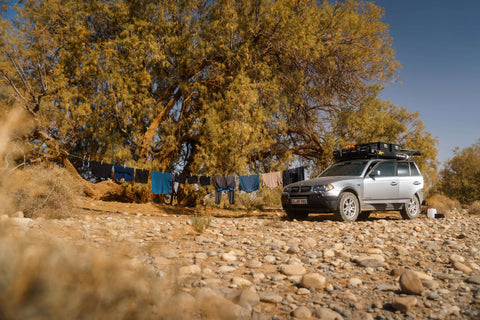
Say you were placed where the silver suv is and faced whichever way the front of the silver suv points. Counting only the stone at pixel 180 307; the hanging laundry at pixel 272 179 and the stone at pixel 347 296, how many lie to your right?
1

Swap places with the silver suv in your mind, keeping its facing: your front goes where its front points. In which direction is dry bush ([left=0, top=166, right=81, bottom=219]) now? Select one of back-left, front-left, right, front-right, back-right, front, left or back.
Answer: front

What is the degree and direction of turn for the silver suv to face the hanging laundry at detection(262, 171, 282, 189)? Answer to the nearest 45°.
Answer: approximately 90° to its right

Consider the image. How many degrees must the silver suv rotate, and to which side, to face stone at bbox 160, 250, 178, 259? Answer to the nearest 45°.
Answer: approximately 45° to its left

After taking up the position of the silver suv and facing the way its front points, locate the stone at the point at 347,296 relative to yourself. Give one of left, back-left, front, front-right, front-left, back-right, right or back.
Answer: front-left

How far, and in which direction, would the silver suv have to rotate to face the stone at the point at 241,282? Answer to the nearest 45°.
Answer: approximately 45° to its left

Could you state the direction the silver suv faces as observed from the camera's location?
facing the viewer and to the left of the viewer

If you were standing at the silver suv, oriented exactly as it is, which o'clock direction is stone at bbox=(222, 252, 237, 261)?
The stone is roughly at 11 o'clock from the silver suv.

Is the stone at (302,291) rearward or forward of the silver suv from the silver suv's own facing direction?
forward

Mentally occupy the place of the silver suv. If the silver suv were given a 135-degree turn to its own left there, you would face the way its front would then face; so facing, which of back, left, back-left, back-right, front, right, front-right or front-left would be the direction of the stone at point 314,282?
right

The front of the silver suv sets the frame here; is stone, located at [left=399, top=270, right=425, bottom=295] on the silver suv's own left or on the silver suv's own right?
on the silver suv's own left

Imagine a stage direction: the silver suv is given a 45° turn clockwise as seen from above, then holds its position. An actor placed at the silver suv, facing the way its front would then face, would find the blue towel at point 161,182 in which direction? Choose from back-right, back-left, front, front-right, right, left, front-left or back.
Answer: front

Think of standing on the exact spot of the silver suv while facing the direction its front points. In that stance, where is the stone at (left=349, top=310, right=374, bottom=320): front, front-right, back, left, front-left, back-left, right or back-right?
front-left

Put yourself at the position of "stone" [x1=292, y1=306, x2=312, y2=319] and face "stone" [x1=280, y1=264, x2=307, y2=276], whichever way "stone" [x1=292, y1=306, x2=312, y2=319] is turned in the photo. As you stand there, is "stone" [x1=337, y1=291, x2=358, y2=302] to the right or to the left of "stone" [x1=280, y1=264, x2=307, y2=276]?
right

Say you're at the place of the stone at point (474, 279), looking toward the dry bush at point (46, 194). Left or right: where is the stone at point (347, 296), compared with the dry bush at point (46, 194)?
left

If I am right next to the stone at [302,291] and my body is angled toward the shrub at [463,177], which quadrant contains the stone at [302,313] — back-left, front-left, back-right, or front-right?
back-right

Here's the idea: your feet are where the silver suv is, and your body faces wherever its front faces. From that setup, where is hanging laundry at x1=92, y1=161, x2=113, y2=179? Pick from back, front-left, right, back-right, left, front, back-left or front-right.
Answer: front-right
